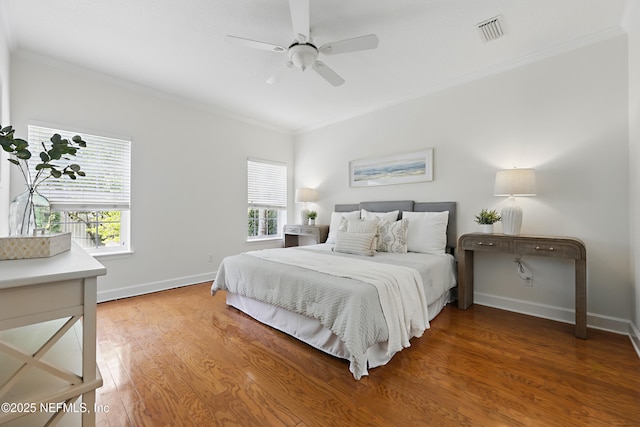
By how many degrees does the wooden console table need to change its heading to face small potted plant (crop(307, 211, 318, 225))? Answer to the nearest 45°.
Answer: approximately 45° to its right

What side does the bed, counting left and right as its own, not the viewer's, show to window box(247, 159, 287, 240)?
right

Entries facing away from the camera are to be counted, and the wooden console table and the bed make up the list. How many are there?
0

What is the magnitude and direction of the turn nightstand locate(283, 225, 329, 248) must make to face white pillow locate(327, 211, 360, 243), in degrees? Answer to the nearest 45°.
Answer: approximately 90° to its left

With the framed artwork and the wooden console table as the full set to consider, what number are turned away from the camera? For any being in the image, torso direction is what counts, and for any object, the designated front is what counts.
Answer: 0

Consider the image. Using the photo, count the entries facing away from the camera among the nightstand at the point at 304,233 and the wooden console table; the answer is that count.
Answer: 0

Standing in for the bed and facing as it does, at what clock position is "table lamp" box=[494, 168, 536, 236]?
The table lamp is roughly at 7 o'clock from the bed.

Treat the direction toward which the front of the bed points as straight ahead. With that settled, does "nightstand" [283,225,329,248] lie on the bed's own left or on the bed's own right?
on the bed's own right

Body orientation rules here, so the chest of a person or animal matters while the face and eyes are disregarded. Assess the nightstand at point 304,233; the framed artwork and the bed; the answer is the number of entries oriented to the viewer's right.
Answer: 0

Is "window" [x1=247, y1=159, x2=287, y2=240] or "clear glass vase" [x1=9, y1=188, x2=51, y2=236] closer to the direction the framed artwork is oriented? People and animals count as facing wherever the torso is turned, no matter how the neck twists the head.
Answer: the clear glass vase

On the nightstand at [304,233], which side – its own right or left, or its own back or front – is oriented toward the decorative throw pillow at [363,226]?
left

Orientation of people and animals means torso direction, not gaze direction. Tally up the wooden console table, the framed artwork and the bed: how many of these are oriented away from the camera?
0

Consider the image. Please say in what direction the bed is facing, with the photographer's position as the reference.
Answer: facing the viewer and to the left of the viewer

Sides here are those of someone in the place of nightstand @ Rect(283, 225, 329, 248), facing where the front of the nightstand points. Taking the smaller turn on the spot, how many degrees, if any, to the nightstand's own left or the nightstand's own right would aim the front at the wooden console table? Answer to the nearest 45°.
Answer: approximately 90° to the nightstand's own left

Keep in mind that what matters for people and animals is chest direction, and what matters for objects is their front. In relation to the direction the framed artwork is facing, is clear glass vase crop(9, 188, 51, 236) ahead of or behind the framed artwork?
ahead

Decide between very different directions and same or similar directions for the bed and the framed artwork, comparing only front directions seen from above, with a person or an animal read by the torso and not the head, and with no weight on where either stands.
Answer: same or similar directions
